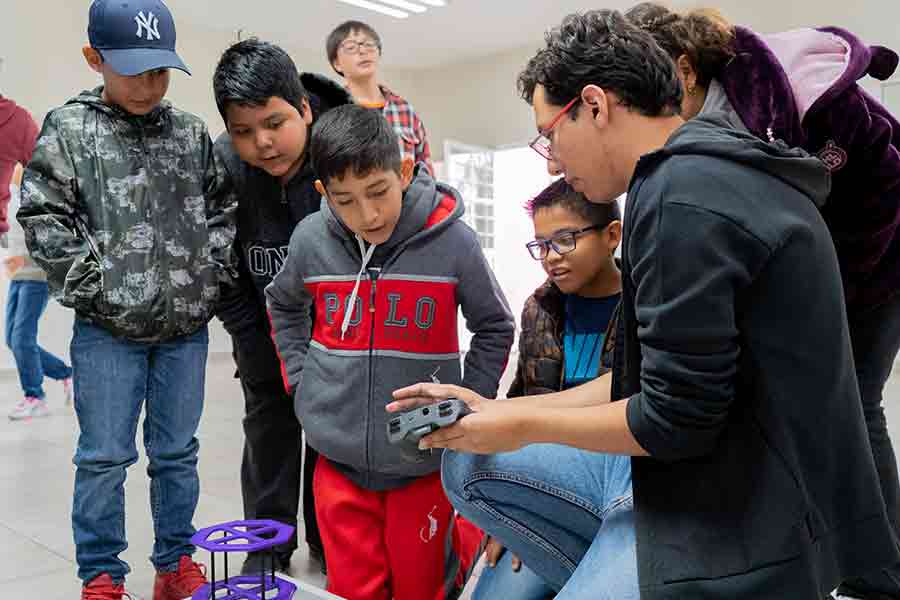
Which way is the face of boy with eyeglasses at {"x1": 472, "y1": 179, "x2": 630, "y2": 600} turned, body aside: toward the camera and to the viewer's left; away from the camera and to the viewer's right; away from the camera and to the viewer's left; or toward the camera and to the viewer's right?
toward the camera and to the viewer's left

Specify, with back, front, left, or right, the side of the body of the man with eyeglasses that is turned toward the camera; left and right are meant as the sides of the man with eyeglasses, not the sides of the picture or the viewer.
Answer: left

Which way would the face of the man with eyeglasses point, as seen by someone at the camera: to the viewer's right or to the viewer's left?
to the viewer's left

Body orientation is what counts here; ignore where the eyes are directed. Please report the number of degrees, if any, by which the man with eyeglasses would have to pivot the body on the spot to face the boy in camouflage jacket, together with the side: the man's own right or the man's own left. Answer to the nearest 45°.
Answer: approximately 45° to the man's own right

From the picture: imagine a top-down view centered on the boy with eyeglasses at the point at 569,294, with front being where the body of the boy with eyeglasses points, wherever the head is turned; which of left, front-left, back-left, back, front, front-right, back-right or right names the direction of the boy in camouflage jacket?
front-right

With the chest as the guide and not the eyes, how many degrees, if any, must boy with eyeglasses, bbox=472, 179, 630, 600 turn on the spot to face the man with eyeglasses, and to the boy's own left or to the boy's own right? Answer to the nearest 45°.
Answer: approximately 45° to the boy's own left

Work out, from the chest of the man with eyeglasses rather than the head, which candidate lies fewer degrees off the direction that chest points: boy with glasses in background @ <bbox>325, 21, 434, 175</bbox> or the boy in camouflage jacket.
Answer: the boy in camouflage jacket

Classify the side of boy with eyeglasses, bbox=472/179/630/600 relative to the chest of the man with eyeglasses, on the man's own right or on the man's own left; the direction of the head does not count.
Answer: on the man's own right

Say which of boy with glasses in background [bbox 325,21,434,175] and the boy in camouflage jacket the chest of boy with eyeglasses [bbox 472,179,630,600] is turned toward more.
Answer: the boy in camouflage jacket

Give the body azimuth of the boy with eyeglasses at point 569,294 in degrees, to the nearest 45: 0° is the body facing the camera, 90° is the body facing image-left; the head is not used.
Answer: approximately 45°

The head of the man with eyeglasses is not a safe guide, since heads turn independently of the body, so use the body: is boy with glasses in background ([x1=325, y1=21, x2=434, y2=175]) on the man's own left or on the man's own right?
on the man's own right

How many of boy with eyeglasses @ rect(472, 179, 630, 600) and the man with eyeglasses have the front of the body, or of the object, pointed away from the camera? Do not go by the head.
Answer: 0
